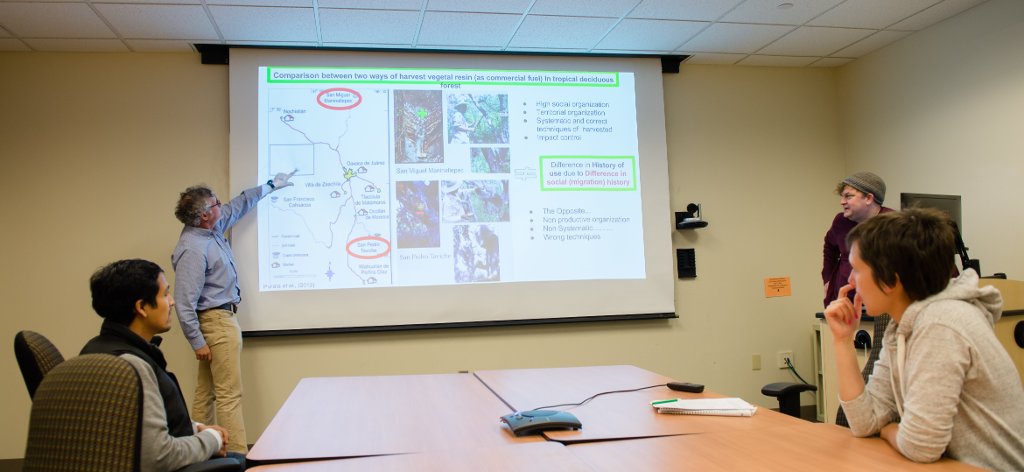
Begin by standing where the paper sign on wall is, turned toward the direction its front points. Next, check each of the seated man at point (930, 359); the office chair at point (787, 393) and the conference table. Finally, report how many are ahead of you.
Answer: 3

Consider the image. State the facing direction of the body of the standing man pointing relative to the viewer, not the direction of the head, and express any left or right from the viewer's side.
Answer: facing to the right of the viewer

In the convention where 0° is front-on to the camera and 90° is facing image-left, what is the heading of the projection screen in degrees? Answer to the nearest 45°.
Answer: approximately 0°

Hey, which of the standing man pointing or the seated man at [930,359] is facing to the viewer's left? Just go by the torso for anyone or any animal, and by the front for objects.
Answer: the seated man

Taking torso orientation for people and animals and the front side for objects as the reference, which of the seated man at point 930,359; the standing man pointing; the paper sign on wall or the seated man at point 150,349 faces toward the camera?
the paper sign on wall

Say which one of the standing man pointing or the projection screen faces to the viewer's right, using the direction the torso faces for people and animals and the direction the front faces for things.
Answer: the standing man pointing

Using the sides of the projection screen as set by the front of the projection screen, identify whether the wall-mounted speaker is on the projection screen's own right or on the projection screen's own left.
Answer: on the projection screen's own left

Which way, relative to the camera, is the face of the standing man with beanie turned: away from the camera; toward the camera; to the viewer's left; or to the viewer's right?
to the viewer's left

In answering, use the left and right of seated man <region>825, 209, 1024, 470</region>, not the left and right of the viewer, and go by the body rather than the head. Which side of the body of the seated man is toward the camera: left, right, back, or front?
left

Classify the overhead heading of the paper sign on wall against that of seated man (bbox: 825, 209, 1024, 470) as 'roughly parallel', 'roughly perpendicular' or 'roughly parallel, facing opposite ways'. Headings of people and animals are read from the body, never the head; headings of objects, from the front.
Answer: roughly perpendicular

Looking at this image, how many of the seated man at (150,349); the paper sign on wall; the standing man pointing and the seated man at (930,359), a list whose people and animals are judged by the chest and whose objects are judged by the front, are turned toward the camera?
1

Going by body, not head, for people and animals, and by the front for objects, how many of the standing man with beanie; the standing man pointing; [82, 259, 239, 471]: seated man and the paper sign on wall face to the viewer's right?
2

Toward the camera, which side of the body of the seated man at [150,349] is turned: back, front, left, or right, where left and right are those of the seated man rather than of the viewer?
right

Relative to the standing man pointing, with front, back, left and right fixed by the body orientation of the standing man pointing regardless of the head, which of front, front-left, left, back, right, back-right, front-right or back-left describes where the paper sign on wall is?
front

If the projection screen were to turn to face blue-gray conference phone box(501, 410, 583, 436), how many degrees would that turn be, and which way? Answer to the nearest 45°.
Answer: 0° — it already faces it

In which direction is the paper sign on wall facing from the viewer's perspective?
toward the camera

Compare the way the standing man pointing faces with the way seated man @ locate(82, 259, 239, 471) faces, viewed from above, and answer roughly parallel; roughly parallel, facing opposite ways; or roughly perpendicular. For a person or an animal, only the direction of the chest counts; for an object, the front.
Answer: roughly parallel

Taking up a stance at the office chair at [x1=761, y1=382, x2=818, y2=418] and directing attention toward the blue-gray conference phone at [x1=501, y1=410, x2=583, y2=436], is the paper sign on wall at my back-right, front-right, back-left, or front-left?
back-right

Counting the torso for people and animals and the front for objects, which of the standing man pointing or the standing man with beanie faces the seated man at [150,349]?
the standing man with beanie

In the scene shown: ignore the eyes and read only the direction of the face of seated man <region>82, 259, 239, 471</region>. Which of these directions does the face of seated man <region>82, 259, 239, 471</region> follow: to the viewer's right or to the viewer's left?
to the viewer's right

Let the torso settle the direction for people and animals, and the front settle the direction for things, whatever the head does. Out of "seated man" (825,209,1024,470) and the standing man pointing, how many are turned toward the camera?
0

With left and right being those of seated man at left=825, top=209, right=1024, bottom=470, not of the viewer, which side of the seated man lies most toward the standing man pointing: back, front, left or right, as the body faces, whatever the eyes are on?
front
